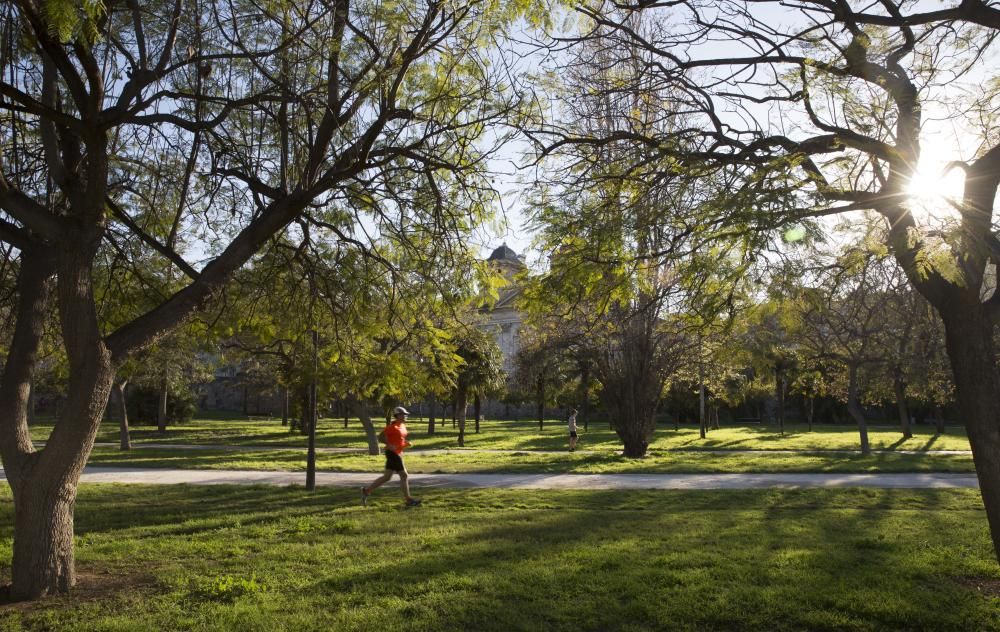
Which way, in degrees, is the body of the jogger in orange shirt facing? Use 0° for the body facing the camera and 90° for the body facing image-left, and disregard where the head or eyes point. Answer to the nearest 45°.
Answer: approximately 270°

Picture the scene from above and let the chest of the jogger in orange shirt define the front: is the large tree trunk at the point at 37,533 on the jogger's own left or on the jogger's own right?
on the jogger's own right

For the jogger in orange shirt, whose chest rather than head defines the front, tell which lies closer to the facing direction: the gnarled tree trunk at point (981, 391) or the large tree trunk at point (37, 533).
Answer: the gnarled tree trunk

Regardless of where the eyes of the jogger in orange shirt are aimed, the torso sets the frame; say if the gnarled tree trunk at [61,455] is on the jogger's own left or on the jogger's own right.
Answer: on the jogger's own right

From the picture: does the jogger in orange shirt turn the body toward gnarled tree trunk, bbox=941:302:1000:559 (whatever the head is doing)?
no
